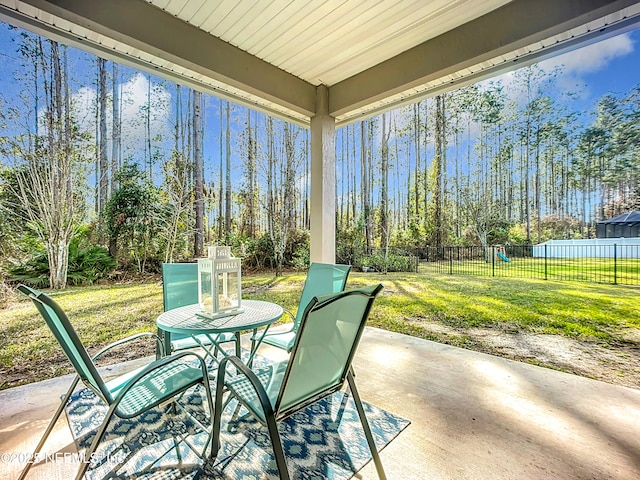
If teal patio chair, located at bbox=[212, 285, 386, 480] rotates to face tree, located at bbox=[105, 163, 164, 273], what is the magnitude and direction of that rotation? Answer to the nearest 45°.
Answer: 0° — it already faces it

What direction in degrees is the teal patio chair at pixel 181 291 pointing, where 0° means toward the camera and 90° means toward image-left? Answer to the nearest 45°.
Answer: approximately 315°

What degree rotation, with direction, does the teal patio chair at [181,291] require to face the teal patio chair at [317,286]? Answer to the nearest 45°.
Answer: approximately 45° to its left

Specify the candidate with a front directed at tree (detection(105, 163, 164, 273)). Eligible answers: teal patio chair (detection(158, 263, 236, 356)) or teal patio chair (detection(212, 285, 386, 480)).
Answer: teal patio chair (detection(212, 285, 386, 480))

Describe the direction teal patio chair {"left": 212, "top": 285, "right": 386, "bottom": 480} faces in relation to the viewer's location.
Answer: facing away from the viewer and to the left of the viewer

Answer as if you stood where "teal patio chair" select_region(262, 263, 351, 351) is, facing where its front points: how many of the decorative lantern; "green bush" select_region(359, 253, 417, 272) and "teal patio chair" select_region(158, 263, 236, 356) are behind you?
1

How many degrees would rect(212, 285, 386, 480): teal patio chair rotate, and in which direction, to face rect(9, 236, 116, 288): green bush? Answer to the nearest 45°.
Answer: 0° — it already faces it

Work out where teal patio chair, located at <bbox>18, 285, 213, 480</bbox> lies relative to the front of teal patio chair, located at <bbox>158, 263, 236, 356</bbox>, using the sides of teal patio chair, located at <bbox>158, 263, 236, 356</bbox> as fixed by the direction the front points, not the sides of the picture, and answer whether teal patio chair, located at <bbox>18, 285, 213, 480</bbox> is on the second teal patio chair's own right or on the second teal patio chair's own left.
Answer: on the second teal patio chair's own right

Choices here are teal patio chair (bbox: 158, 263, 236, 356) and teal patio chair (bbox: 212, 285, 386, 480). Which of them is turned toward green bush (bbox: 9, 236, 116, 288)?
teal patio chair (bbox: 212, 285, 386, 480)

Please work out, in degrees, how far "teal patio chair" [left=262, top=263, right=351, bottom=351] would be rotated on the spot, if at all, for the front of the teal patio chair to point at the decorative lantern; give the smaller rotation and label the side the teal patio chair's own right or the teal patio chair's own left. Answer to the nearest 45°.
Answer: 0° — it already faces it

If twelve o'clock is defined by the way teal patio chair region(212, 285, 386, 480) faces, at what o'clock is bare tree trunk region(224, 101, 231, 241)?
The bare tree trunk is roughly at 1 o'clock from the teal patio chair.
